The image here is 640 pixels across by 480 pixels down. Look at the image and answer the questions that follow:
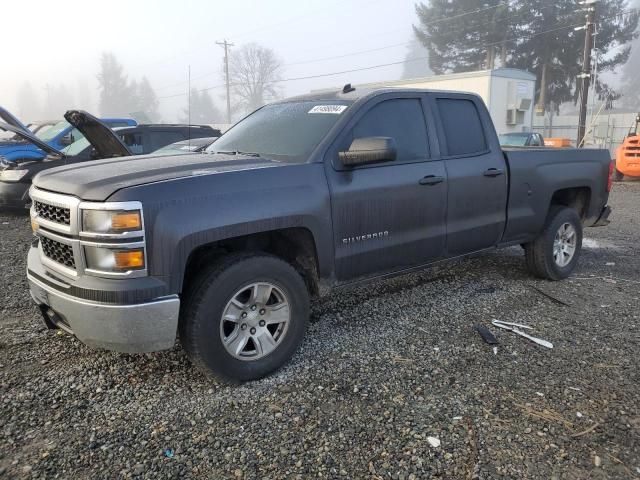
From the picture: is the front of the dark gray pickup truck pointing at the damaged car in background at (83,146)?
no

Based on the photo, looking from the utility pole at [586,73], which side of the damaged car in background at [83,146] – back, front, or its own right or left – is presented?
back

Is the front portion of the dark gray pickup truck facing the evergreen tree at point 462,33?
no

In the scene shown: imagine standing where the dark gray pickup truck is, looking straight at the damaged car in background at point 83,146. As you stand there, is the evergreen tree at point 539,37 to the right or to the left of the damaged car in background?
right

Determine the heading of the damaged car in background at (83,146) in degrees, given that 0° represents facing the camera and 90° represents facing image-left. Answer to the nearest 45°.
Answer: approximately 45°

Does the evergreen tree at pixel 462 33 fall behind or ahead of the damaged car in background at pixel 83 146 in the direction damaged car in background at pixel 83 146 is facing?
behind

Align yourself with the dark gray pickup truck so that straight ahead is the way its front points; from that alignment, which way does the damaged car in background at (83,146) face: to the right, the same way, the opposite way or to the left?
the same way

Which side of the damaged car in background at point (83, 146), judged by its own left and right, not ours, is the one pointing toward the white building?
back

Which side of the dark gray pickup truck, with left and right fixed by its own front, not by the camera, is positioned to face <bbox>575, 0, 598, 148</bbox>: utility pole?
back

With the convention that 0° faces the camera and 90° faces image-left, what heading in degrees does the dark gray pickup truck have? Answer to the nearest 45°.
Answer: approximately 45°

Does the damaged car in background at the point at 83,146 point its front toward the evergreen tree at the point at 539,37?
no

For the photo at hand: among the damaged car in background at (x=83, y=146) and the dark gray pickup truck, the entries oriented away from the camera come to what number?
0

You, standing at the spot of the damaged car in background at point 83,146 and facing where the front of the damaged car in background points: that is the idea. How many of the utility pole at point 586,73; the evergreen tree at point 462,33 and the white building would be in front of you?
0
